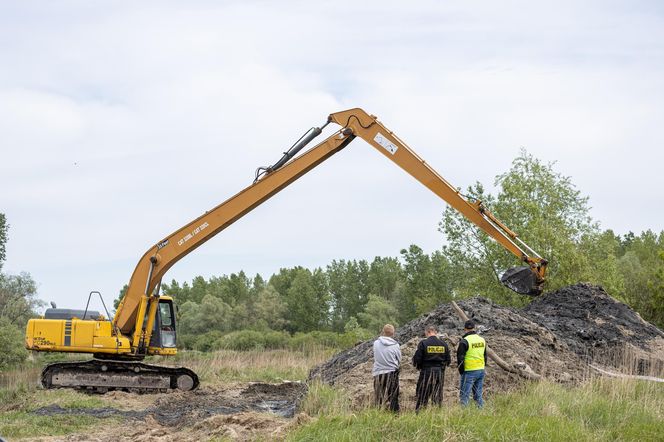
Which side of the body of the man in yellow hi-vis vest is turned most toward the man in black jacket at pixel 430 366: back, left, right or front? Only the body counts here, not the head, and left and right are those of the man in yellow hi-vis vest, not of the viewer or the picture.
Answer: left

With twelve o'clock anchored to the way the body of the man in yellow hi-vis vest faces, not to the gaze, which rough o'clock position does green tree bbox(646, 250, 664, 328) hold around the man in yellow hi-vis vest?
The green tree is roughly at 2 o'clock from the man in yellow hi-vis vest.

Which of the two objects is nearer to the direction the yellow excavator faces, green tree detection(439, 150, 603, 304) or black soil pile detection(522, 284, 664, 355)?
the black soil pile

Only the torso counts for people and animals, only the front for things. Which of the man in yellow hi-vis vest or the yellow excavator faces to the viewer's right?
the yellow excavator

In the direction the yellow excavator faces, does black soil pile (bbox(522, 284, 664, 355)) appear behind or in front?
in front

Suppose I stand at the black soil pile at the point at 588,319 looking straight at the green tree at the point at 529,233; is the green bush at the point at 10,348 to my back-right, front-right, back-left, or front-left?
front-left

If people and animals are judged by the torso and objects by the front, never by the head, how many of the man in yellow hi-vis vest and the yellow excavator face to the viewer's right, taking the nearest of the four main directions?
1

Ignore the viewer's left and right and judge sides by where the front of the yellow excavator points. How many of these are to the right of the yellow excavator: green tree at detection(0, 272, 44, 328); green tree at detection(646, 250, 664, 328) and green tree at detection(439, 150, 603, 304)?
0

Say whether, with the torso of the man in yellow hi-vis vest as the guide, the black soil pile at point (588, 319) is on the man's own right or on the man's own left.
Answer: on the man's own right

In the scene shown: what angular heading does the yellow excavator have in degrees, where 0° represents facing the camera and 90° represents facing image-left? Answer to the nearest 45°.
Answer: approximately 270°

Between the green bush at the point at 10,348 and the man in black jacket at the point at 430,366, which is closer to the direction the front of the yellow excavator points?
the man in black jacket

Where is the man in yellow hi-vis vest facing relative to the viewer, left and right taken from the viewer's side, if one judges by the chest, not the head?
facing away from the viewer and to the left of the viewer

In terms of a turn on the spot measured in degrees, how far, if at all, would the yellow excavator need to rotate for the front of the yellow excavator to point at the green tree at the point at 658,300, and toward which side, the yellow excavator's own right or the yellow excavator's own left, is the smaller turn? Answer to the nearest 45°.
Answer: approximately 45° to the yellow excavator's own left
